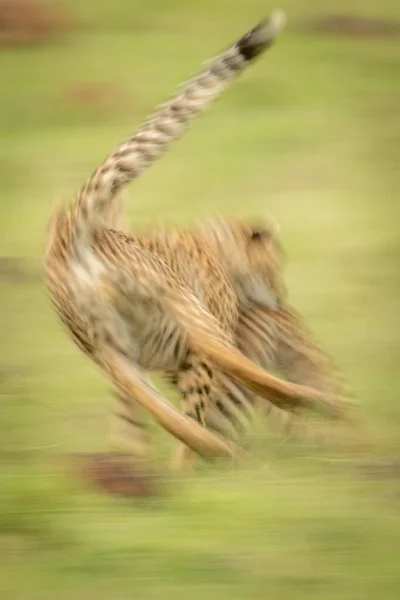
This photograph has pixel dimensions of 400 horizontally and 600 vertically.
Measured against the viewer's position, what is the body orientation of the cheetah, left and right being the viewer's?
facing away from the viewer and to the right of the viewer
